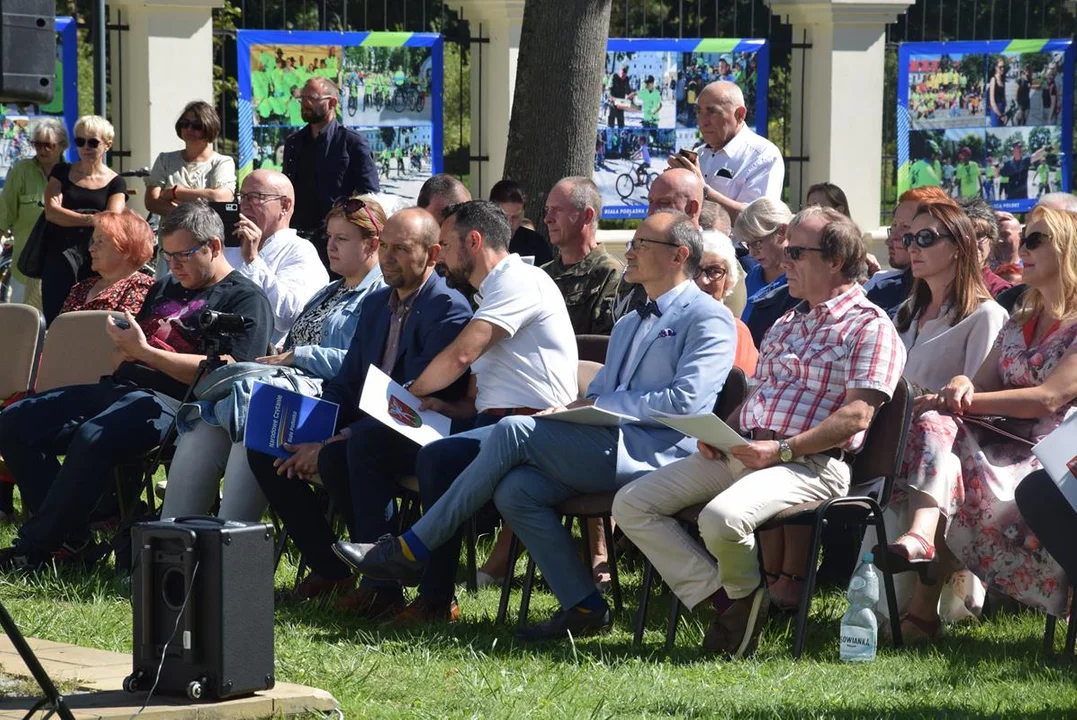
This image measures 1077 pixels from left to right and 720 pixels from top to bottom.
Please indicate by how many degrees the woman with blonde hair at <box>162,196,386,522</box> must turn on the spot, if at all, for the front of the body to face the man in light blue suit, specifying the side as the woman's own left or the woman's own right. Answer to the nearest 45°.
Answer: approximately 90° to the woman's own left

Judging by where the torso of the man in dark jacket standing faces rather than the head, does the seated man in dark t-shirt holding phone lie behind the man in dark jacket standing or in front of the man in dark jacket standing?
in front

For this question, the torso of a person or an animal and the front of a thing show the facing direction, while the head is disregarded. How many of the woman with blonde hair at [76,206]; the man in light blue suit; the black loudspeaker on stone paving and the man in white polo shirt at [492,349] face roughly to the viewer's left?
2

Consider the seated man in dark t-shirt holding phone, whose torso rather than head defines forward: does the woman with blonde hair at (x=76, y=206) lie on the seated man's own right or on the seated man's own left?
on the seated man's own right

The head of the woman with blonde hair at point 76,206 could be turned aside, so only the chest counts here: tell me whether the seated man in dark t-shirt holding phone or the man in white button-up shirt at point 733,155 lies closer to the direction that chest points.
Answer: the seated man in dark t-shirt holding phone

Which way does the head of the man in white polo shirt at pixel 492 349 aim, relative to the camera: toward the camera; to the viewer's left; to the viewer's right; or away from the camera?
to the viewer's left

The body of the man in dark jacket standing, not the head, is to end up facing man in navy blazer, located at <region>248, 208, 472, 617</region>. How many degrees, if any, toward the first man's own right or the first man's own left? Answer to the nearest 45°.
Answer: approximately 45° to the first man's own left

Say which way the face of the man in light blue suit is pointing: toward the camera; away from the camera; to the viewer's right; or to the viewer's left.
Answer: to the viewer's left

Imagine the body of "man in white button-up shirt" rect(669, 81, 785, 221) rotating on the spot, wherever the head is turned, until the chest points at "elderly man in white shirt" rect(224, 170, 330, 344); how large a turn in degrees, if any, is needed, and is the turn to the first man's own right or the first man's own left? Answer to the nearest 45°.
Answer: approximately 45° to the first man's own right

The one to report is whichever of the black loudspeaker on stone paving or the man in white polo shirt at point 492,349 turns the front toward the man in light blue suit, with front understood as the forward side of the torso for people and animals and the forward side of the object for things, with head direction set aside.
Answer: the black loudspeaker on stone paving

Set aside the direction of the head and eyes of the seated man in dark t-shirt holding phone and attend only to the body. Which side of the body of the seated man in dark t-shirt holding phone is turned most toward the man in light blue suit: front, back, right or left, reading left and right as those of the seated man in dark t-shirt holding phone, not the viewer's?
left

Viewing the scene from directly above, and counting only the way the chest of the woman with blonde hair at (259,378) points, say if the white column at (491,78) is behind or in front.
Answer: behind

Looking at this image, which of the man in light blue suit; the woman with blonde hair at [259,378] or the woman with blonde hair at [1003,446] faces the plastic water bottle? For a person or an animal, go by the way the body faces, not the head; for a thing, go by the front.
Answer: the woman with blonde hair at [1003,446]
